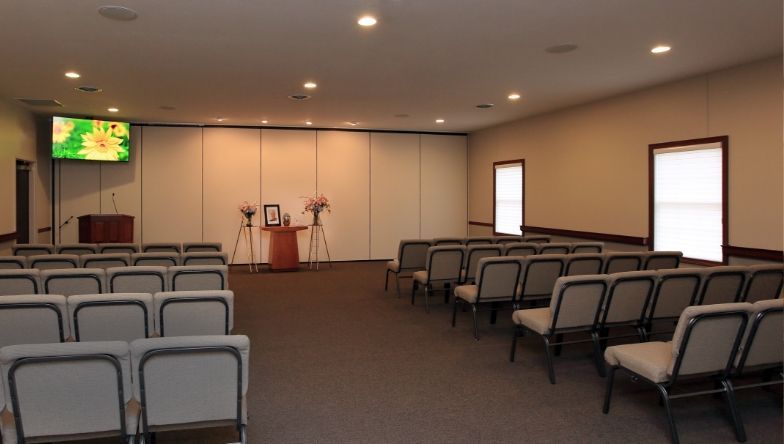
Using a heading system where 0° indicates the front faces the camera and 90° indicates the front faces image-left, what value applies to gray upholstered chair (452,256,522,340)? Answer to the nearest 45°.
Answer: approximately 135°

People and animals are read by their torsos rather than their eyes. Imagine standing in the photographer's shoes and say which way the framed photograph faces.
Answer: facing the viewer

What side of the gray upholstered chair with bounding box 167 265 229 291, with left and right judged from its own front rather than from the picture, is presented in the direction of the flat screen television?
front

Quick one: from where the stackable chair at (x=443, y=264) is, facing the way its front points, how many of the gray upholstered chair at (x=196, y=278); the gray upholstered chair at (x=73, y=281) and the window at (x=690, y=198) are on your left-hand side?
2

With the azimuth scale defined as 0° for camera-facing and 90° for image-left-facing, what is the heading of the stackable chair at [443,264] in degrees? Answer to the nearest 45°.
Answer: approximately 135°

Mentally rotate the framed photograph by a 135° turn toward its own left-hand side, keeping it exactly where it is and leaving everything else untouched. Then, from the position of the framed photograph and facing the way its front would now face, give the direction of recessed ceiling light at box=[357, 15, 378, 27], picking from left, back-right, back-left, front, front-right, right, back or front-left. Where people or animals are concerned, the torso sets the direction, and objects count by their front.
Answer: back-right

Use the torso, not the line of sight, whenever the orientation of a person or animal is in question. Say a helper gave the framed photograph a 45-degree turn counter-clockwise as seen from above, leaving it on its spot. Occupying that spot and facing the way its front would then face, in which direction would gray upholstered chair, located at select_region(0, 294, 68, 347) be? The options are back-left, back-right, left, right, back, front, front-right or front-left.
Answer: front-right

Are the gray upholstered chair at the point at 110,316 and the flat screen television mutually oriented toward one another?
yes

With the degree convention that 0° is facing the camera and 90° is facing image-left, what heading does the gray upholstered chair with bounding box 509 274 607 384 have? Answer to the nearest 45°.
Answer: approximately 135°

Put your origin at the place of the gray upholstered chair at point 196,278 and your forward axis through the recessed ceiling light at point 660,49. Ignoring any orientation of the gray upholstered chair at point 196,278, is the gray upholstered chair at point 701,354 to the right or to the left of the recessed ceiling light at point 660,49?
right

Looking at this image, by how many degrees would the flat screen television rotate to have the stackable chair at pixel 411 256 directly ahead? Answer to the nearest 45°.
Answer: approximately 45° to its left

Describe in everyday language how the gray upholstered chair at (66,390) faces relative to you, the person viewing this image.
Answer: facing away from the viewer

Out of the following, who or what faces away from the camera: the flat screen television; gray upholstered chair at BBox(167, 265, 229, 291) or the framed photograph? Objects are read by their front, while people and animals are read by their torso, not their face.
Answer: the gray upholstered chair

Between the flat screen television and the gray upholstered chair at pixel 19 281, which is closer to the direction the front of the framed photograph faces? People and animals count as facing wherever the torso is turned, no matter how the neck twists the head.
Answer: the gray upholstered chair

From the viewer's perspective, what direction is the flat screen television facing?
toward the camera

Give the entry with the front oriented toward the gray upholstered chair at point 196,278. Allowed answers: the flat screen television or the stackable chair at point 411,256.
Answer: the flat screen television

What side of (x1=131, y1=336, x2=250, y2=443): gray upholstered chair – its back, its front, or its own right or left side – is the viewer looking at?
back

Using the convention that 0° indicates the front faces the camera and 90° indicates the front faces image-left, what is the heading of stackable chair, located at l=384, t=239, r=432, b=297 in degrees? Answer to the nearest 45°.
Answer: approximately 135°

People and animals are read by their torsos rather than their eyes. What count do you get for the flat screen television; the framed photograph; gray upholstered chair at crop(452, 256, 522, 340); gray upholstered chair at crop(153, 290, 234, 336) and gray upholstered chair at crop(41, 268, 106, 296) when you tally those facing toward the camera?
2
